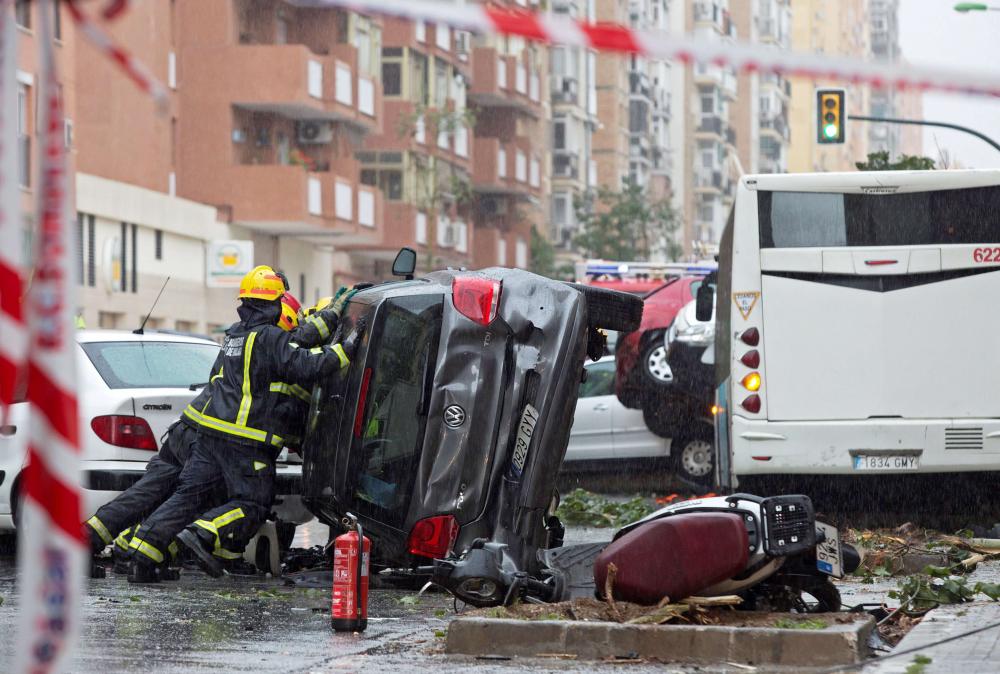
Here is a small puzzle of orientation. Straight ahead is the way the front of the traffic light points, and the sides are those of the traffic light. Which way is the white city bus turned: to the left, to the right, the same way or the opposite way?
the opposite way

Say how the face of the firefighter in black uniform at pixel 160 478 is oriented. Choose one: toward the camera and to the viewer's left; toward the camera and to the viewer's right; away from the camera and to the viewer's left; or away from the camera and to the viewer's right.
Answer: away from the camera and to the viewer's right

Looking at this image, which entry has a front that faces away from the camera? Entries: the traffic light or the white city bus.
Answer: the white city bus

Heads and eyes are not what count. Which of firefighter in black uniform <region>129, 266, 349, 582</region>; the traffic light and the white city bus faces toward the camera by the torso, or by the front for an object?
the traffic light

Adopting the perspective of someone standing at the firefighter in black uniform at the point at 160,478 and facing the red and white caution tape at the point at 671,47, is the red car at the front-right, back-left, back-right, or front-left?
back-left

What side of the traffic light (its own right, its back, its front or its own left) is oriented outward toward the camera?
front

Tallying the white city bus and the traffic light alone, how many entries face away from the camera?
1

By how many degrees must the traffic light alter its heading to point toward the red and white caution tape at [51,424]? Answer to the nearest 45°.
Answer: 0° — it already faces it

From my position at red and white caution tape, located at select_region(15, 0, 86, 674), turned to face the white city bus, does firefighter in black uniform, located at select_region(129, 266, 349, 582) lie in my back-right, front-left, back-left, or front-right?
front-left

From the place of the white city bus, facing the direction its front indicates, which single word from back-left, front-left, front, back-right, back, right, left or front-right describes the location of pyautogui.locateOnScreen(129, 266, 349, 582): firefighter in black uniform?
back-left

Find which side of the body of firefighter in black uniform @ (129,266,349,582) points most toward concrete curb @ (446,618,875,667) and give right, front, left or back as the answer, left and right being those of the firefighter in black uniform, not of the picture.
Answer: right

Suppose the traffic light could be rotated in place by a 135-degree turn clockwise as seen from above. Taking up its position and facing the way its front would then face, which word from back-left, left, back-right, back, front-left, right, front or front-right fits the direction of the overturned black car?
back-left

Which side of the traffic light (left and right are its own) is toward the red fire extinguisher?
front

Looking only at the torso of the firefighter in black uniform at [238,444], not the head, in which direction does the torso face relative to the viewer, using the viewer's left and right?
facing away from the viewer and to the right of the viewer

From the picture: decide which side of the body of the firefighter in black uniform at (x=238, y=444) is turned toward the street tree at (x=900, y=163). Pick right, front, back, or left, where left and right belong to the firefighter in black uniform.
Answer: front

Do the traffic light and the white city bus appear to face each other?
yes

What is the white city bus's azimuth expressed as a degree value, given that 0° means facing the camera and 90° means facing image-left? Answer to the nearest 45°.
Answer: approximately 180°
